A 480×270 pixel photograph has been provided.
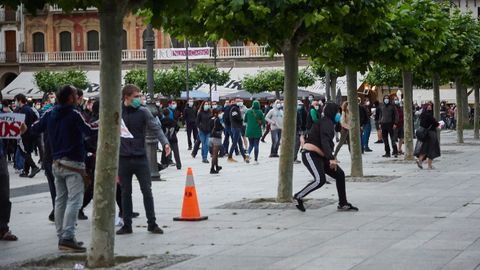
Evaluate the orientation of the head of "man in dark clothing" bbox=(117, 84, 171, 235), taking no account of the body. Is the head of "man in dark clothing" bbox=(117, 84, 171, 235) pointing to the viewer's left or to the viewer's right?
to the viewer's right

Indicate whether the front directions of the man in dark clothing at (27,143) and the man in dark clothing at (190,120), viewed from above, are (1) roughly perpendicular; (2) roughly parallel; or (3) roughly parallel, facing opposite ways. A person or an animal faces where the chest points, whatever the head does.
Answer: roughly perpendicular

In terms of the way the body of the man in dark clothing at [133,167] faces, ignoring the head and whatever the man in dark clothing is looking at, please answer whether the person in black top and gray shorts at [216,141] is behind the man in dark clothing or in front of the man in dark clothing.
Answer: behind

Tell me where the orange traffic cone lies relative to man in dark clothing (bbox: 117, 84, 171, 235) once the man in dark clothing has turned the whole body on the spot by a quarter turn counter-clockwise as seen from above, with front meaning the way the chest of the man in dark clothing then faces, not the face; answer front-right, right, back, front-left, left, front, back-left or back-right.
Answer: front-left
